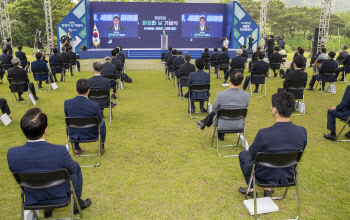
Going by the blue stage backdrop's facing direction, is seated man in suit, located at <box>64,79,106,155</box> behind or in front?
in front

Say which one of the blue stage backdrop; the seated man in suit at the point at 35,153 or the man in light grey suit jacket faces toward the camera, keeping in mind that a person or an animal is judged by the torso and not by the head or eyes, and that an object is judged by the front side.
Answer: the blue stage backdrop

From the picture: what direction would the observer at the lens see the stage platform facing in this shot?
facing the viewer

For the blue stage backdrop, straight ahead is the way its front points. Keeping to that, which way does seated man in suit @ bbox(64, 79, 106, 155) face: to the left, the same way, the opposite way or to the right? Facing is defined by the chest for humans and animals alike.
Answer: the opposite way

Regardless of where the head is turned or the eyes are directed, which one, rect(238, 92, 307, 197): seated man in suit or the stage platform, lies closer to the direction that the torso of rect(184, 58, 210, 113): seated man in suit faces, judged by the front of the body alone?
the stage platform

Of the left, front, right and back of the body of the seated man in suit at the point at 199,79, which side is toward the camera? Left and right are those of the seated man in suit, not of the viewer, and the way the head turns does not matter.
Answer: back

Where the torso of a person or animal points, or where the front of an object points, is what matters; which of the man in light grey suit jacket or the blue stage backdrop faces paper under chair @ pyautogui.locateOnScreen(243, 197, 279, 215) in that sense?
the blue stage backdrop

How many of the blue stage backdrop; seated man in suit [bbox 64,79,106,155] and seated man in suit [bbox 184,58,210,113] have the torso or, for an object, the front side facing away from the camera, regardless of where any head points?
2

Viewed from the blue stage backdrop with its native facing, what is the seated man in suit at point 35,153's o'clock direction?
The seated man in suit is roughly at 12 o'clock from the blue stage backdrop.

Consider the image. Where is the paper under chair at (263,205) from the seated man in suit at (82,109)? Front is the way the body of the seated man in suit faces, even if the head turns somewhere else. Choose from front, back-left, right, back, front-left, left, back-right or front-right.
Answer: back-right

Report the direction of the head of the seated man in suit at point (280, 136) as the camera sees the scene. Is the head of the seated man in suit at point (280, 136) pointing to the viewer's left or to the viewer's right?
to the viewer's left

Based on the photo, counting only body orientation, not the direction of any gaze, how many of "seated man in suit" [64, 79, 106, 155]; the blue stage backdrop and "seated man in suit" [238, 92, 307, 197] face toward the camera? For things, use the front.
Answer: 1

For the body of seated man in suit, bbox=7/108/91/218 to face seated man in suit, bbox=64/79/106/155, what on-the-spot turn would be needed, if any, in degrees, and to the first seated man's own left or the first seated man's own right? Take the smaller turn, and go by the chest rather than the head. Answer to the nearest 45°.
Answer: approximately 45° to the first seated man's own left

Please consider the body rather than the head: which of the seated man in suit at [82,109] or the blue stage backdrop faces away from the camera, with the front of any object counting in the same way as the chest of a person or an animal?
the seated man in suit

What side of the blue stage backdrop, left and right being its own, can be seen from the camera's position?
front

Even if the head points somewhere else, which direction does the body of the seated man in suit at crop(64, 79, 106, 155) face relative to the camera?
away from the camera
